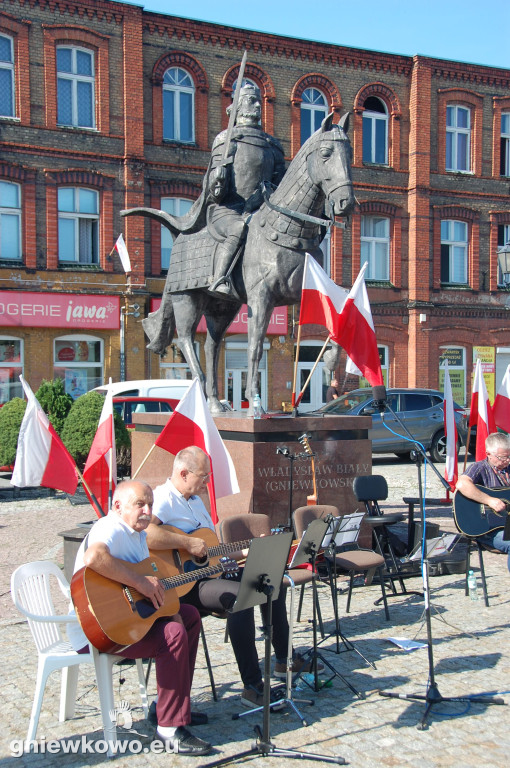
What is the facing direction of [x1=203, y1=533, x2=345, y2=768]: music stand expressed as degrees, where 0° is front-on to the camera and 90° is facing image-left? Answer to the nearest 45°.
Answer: approximately 135°

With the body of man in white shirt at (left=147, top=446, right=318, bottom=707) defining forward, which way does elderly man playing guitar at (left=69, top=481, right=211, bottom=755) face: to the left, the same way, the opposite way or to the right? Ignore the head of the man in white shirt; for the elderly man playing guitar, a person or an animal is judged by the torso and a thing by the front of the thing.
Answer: the same way

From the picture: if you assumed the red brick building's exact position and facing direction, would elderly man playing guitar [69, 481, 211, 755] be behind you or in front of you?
in front

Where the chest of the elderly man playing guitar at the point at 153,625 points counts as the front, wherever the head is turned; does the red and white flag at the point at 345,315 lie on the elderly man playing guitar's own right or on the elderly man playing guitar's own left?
on the elderly man playing guitar's own left

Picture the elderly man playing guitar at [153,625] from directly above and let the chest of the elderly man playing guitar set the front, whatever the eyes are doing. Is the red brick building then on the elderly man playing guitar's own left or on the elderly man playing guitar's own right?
on the elderly man playing guitar's own left

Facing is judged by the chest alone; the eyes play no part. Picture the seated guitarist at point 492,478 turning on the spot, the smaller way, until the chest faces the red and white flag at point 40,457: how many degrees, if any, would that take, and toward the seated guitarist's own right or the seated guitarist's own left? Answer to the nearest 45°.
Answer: approximately 90° to the seated guitarist's own right

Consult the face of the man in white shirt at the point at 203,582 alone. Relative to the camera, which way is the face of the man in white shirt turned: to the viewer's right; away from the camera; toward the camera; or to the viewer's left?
to the viewer's right

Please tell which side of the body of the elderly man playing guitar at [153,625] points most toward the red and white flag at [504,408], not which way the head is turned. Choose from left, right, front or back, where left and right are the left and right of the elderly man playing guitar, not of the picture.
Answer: left

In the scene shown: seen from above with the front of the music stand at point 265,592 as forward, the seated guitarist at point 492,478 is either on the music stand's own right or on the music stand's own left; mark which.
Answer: on the music stand's own right

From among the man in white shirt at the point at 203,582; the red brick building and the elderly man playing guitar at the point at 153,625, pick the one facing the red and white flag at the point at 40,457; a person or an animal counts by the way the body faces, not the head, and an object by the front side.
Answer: the red brick building

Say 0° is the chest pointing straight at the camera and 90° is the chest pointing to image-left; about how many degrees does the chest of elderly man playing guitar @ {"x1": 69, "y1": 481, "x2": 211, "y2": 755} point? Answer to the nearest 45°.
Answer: approximately 315°

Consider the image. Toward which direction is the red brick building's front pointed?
toward the camera

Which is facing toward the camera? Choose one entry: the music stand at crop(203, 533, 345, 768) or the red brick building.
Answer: the red brick building

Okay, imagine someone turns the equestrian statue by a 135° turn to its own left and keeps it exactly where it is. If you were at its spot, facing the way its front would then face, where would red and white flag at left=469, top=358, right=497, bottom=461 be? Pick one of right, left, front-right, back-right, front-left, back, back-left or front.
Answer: right
